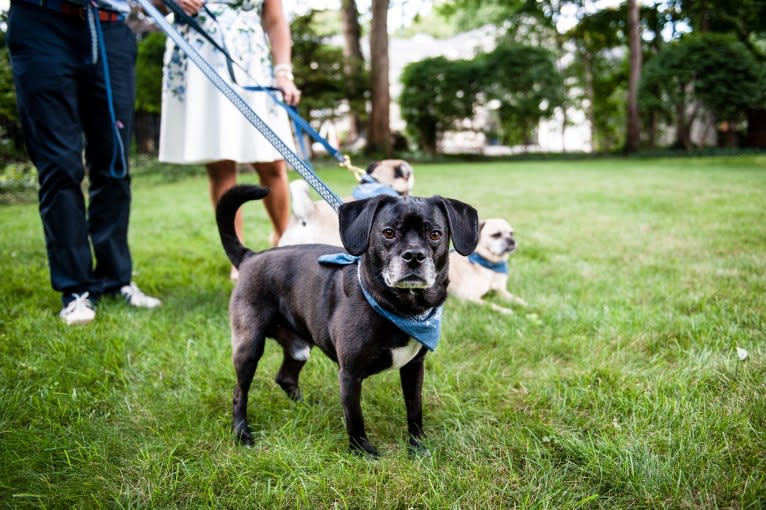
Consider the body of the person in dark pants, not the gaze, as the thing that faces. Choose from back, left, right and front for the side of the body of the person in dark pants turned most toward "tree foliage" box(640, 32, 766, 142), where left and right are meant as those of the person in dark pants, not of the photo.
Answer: left

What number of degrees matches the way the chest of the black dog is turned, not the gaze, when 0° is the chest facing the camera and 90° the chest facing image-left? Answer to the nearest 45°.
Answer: approximately 315°

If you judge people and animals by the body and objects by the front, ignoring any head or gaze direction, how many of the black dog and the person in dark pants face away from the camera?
0

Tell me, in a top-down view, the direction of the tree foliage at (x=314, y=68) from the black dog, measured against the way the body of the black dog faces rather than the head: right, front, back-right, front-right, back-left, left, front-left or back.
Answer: back-left

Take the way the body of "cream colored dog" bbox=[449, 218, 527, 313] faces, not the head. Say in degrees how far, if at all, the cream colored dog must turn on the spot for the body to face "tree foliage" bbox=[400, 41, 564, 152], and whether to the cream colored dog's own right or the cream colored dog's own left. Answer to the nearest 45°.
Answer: approximately 135° to the cream colored dog's own left

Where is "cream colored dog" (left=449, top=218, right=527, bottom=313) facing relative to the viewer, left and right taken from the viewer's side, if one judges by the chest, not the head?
facing the viewer and to the right of the viewer

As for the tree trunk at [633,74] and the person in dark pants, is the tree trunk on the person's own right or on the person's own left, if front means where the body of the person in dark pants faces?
on the person's own left

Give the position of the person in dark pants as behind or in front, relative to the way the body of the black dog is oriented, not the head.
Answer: behind

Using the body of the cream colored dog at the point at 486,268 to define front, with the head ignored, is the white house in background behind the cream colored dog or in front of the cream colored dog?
behind

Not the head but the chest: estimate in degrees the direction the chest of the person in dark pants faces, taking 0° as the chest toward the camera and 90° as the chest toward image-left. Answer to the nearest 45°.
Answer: approximately 315°
